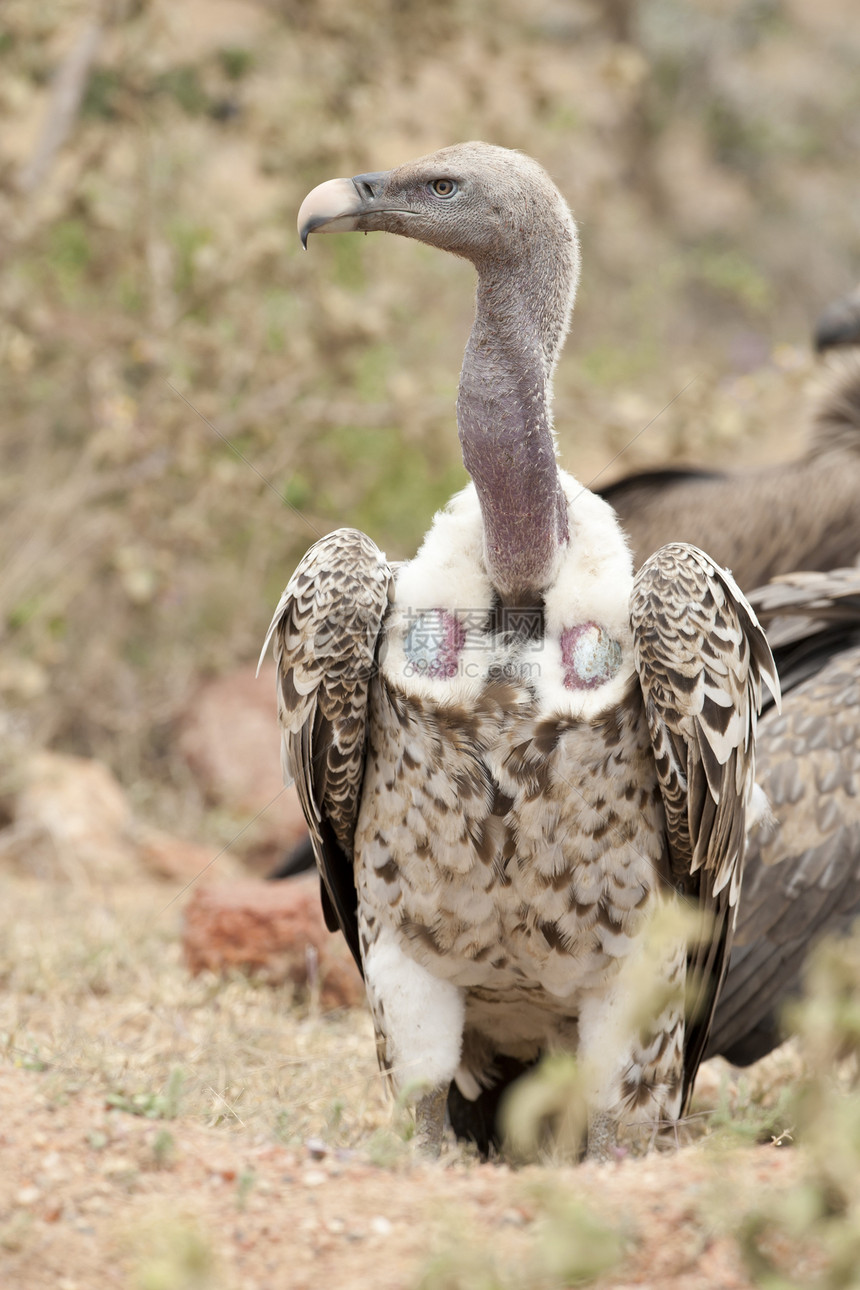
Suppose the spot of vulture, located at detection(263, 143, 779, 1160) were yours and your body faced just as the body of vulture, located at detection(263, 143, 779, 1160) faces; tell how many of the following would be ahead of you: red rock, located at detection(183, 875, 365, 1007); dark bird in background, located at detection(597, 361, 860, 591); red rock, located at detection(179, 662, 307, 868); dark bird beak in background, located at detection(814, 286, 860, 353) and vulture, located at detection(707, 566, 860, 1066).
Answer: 0

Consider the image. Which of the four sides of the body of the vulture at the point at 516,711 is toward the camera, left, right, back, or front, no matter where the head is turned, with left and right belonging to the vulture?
front

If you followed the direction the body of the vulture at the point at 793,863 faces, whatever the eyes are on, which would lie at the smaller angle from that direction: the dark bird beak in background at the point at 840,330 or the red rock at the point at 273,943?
the dark bird beak in background

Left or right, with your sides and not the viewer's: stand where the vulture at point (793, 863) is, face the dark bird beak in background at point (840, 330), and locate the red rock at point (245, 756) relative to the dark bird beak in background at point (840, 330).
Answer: left

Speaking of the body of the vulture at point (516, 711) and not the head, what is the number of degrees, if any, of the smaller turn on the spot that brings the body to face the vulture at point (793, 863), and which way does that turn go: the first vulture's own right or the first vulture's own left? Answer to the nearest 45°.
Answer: approximately 135° to the first vulture's own left

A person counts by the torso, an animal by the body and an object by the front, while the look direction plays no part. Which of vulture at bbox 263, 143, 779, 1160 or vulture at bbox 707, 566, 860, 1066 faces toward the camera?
vulture at bbox 263, 143, 779, 1160

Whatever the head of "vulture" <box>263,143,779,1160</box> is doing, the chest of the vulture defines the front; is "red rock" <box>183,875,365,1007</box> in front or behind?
behind
